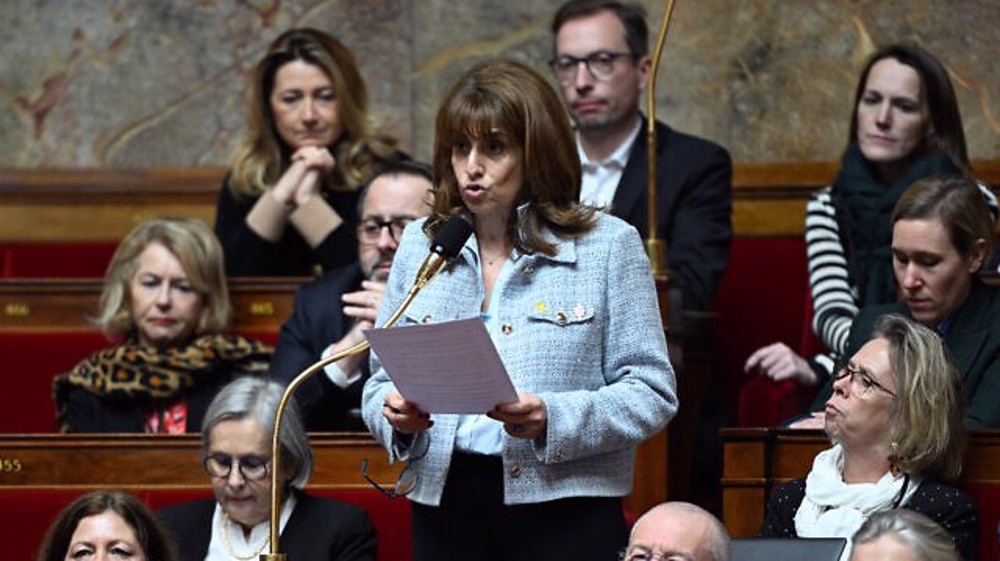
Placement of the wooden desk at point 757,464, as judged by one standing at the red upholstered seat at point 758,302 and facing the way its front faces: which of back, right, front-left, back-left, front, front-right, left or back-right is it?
front

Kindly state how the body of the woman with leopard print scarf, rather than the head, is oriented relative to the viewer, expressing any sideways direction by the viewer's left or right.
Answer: facing the viewer

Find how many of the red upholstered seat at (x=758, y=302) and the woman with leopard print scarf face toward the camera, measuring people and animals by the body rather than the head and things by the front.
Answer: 2

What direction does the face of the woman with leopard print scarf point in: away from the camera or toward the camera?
toward the camera

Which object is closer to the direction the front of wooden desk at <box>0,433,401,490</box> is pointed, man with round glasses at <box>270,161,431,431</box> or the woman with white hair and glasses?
the woman with white hair and glasses

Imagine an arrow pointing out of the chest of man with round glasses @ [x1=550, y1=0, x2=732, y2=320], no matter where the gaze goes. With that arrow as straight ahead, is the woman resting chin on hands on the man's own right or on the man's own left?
on the man's own right

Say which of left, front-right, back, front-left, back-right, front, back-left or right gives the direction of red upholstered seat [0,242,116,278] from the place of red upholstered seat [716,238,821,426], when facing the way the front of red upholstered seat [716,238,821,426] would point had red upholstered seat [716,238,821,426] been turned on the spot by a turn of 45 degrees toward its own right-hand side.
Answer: front-right

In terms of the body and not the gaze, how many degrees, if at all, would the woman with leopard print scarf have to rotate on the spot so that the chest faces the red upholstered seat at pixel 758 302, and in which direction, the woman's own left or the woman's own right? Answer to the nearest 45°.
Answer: approximately 90° to the woman's own left

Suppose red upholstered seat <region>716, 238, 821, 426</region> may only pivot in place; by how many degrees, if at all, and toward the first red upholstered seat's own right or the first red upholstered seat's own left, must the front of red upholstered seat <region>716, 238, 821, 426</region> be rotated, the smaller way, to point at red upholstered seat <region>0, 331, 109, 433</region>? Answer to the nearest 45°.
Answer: approximately 90° to the first red upholstered seat's own right

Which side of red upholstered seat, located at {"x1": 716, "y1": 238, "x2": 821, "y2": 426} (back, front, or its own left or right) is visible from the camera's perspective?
front

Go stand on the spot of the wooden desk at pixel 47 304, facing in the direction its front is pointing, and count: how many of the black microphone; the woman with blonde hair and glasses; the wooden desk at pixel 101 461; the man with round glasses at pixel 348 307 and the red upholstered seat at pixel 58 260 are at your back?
1

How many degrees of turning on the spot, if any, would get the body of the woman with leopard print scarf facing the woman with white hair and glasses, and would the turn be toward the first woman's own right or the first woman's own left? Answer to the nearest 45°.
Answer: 0° — they already face them
